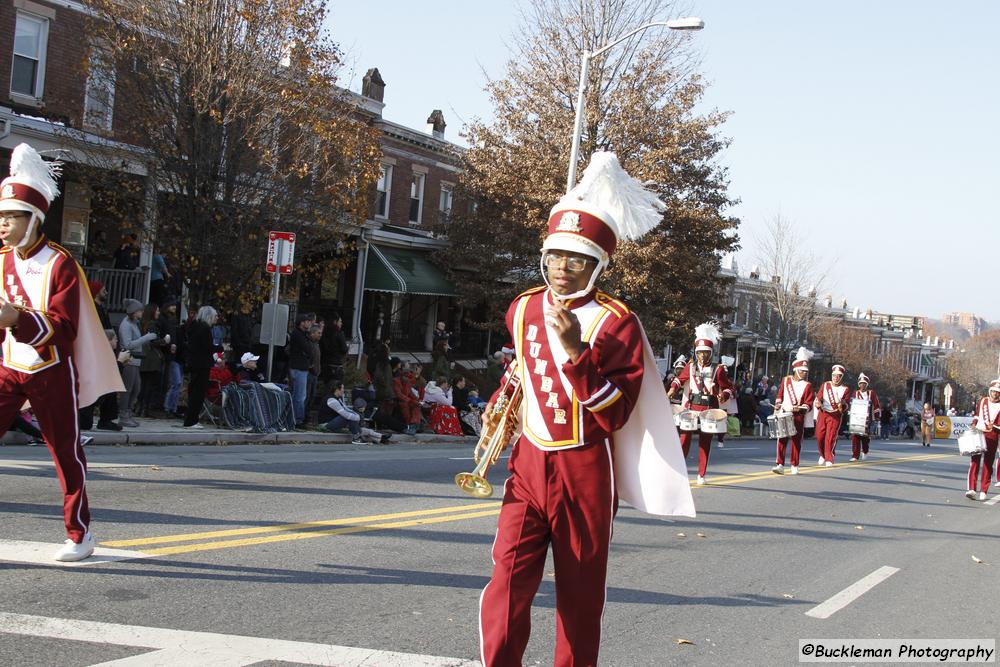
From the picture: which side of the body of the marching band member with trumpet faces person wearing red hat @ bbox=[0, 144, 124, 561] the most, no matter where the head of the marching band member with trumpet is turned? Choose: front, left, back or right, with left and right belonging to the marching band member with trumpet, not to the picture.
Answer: right

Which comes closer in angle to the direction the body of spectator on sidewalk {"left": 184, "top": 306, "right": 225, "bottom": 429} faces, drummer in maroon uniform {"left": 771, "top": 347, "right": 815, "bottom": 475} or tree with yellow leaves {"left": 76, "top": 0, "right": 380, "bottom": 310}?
the drummer in maroon uniform

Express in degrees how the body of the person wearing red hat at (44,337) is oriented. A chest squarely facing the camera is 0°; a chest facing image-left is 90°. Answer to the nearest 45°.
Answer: approximately 45°

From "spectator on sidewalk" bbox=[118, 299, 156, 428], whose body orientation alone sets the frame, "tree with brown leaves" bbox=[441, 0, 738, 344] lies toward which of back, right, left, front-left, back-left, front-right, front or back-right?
front-left

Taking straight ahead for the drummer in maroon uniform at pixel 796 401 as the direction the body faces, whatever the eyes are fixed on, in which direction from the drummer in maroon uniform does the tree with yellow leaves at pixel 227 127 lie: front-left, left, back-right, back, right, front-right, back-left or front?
front-right

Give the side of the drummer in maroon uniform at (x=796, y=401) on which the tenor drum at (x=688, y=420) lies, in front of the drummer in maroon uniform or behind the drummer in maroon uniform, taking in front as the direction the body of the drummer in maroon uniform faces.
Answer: in front

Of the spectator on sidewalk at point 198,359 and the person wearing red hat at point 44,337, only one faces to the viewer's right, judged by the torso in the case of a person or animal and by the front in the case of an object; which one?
the spectator on sidewalk

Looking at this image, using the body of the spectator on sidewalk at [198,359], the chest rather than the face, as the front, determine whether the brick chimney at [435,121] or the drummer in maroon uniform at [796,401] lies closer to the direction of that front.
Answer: the drummer in maroon uniform

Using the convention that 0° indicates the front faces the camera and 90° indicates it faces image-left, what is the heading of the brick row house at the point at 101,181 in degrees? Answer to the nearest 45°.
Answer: approximately 315°

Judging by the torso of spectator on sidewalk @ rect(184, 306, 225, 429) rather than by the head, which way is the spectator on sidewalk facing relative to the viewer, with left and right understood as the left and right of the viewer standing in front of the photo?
facing to the right of the viewer

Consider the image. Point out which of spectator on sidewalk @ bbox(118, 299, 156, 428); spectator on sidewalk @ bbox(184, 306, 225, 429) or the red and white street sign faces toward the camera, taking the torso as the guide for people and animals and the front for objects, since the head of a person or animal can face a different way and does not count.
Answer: the red and white street sign

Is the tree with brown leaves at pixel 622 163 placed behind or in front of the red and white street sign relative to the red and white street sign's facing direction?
behind

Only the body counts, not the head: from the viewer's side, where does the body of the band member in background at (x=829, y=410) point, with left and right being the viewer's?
facing the viewer and to the left of the viewer

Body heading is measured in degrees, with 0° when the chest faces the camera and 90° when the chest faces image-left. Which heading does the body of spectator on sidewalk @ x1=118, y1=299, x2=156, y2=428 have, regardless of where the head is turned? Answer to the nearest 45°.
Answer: approximately 270°
